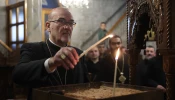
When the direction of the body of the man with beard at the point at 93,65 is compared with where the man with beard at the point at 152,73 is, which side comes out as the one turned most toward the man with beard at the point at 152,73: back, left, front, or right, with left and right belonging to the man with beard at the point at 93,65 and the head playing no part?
left

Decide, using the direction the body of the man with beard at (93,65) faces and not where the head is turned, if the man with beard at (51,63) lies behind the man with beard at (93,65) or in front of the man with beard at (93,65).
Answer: in front

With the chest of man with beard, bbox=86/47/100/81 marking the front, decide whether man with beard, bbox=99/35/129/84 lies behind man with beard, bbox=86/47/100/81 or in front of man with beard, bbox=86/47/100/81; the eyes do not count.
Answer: in front

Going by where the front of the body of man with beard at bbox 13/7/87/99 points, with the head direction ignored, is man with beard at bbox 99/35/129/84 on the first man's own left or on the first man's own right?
on the first man's own left

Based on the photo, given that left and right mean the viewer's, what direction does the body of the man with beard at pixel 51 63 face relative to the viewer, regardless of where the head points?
facing the viewer and to the right of the viewer

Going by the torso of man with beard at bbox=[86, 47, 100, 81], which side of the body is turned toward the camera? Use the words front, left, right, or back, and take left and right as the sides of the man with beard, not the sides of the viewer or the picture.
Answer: front

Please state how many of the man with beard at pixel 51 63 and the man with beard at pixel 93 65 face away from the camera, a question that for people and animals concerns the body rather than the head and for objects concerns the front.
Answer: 0

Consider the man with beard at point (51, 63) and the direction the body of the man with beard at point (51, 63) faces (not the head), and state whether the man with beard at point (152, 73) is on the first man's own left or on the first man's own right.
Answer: on the first man's own left
